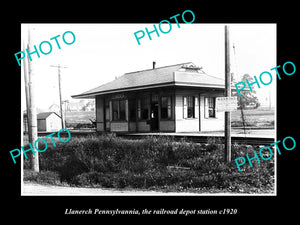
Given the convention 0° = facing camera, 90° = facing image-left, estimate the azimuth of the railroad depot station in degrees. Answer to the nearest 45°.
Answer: approximately 45°
